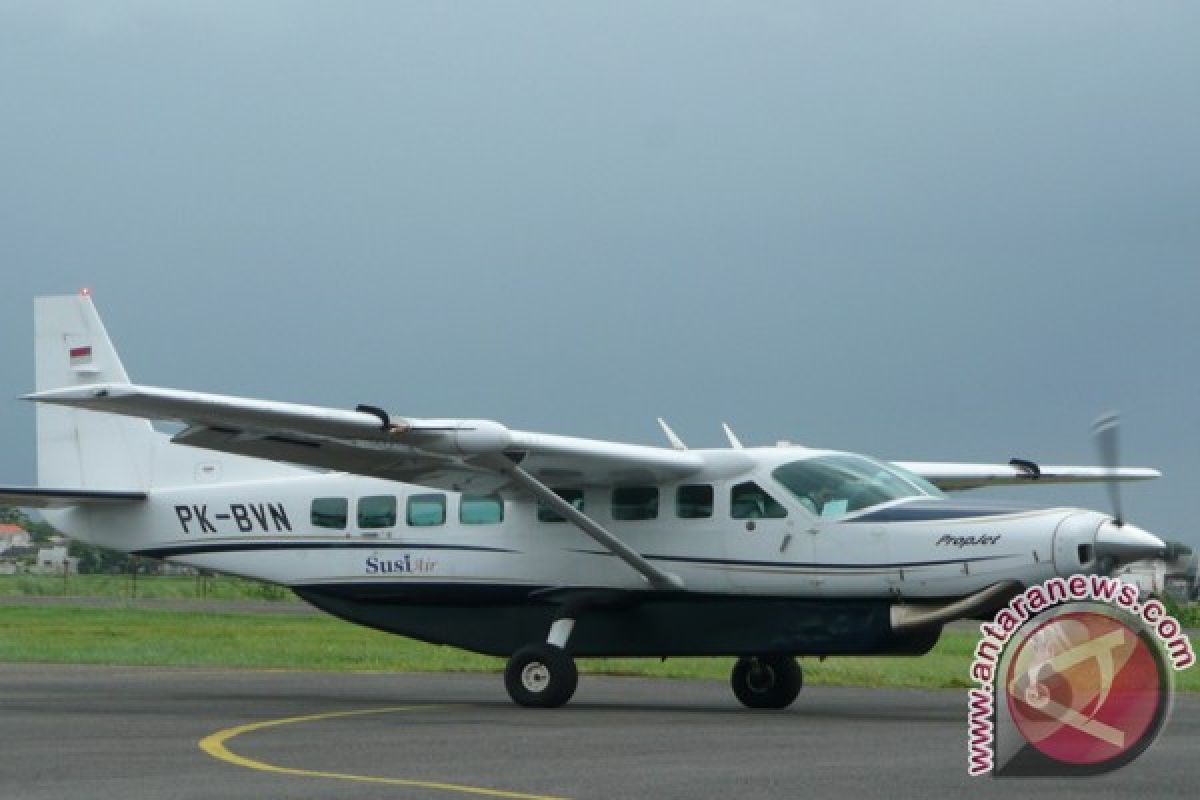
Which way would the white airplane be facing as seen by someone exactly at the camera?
facing the viewer and to the right of the viewer
